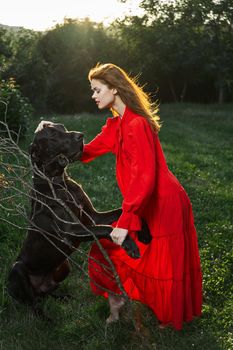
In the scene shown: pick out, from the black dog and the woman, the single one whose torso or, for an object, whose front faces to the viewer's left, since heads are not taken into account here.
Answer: the woman

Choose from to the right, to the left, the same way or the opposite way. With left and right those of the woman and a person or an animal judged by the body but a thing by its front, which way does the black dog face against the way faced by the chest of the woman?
the opposite way

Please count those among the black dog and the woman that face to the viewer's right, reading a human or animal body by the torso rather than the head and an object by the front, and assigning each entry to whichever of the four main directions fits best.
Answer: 1

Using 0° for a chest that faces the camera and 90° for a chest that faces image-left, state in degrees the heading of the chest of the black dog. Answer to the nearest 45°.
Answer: approximately 270°

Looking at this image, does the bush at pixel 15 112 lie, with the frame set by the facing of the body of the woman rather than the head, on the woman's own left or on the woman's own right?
on the woman's own right

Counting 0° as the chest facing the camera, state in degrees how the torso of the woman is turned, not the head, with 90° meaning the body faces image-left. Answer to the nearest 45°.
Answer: approximately 90°

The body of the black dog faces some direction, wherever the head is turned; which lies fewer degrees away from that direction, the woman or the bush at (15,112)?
the woman
